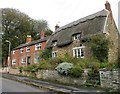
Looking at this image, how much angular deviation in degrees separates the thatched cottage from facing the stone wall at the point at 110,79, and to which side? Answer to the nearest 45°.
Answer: approximately 45° to its left

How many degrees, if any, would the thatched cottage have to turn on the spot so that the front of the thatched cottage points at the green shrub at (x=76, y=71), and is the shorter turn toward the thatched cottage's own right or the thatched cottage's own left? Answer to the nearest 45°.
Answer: approximately 45° to the thatched cottage's own left

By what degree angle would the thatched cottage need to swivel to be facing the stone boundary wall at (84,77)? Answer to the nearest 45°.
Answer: approximately 45° to its left

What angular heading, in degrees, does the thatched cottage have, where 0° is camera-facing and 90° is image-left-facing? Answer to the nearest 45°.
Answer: approximately 45°
